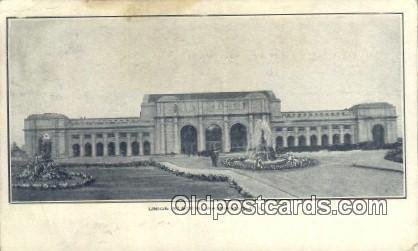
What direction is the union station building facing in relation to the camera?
toward the camera
